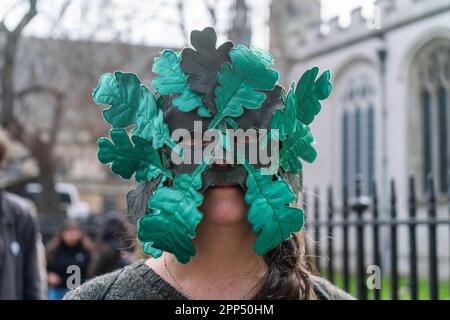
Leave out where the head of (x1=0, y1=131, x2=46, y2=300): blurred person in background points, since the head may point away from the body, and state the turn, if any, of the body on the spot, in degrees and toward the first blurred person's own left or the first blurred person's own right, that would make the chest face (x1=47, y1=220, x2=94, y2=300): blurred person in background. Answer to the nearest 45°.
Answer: approximately 180°

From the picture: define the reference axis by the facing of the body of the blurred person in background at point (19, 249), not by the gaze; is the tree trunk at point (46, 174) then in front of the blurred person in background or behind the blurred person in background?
behind

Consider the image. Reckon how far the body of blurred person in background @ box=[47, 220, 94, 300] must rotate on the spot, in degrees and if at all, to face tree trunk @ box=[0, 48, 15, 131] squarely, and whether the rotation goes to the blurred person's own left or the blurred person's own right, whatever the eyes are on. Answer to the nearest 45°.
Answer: approximately 180°

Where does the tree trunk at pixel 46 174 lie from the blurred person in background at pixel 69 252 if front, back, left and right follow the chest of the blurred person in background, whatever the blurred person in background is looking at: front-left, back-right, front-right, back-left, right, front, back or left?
back

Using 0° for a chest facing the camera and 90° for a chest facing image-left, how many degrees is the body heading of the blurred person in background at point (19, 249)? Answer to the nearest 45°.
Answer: approximately 0°
